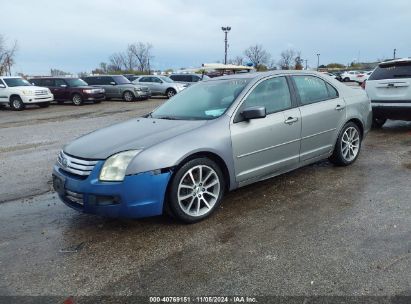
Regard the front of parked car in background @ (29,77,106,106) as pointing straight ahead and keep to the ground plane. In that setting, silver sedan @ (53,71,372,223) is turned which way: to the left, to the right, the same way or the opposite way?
to the right

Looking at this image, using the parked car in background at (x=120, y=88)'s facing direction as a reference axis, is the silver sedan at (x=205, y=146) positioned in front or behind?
in front

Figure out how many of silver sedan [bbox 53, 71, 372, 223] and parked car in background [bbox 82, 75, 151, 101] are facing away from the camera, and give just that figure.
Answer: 0

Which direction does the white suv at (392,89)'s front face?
away from the camera

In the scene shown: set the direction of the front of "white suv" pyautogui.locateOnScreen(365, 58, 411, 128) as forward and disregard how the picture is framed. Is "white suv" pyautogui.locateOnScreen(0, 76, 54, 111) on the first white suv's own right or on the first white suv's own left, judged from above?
on the first white suv's own left

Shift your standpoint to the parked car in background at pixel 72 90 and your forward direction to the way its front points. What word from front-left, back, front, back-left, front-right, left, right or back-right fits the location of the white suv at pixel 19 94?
right

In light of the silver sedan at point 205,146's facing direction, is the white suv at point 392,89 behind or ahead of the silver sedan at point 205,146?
behind

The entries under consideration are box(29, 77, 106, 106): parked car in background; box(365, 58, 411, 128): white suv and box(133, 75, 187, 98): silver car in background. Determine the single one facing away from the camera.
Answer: the white suv

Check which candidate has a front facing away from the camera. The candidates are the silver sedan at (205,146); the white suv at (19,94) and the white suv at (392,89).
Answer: the white suv at (392,89)
